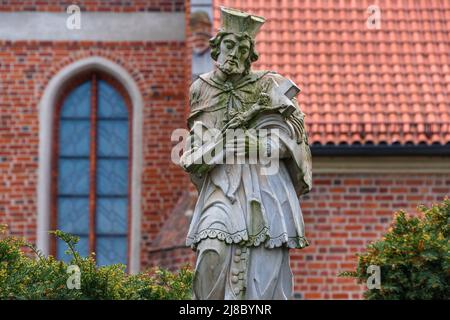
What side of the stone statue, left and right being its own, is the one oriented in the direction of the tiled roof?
back

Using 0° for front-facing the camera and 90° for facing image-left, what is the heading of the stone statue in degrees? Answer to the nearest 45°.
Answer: approximately 0°
